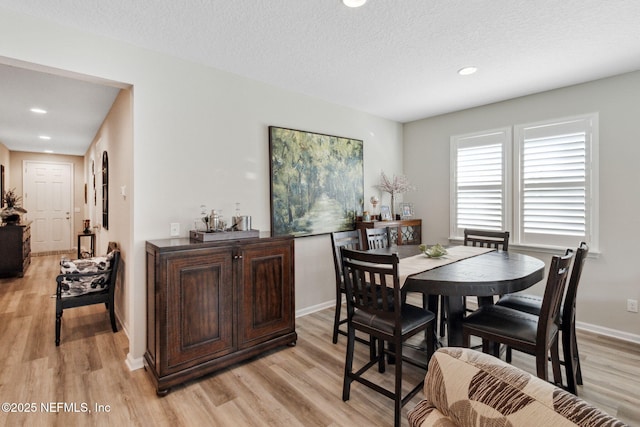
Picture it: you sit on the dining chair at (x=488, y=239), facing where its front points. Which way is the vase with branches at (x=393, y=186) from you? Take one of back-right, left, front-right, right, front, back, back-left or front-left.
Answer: right

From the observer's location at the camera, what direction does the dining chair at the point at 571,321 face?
facing to the left of the viewer

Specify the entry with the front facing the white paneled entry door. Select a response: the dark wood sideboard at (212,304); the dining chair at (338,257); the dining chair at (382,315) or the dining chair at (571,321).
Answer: the dining chair at (571,321)

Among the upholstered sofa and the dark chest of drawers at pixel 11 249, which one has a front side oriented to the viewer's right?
the dark chest of drawers

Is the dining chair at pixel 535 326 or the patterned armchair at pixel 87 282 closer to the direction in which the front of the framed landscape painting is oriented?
the dining chair

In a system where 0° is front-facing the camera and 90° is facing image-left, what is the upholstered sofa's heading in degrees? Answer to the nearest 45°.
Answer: approximately 45°

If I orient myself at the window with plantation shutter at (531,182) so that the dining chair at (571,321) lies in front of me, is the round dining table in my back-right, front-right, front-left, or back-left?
front-right

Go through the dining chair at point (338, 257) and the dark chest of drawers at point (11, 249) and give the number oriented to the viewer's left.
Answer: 0

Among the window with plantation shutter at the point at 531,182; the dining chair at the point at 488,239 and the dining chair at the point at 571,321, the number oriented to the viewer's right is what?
0

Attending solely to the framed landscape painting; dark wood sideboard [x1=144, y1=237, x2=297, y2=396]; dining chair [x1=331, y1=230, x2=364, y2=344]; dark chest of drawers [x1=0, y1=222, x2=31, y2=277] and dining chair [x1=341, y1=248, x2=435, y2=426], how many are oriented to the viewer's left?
0

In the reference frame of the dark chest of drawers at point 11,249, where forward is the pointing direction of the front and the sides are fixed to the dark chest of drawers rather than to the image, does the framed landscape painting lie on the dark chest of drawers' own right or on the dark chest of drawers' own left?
on the dark chest of drawers' own right

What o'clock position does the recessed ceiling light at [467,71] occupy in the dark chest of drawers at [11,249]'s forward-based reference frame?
The recessed ceiling light is roughly at 2 o'clock from the dark chest of drawers.

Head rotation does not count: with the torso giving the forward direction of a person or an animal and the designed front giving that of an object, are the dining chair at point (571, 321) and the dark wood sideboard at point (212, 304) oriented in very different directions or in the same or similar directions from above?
very different directions

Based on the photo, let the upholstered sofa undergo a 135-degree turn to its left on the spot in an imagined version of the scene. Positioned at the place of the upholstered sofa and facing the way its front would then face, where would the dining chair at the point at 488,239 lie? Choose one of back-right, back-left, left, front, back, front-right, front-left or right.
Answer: left

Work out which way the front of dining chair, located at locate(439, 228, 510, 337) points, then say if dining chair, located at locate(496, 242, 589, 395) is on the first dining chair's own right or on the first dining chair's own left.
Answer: on the first dining chair's own left

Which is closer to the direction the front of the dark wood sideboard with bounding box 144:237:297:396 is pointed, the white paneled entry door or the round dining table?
the round dining table
